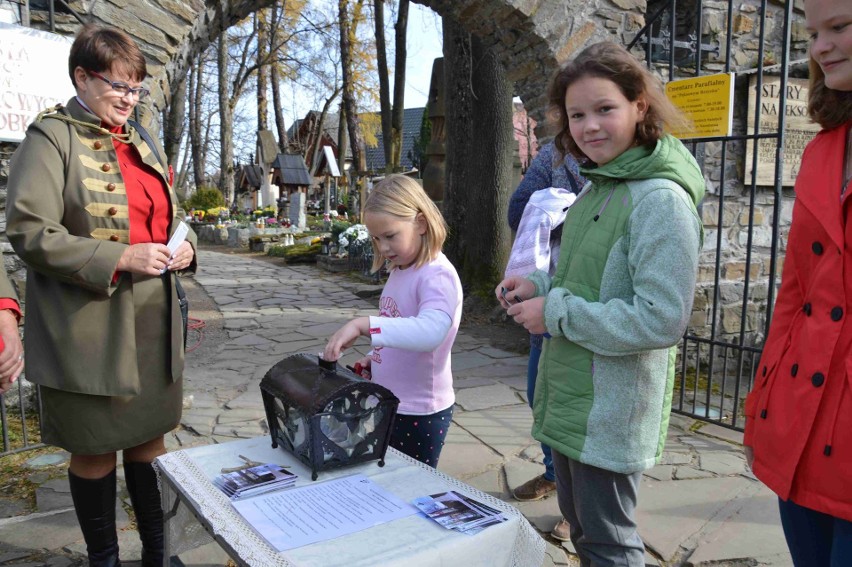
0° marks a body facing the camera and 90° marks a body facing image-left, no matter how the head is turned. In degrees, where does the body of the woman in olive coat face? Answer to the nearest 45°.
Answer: approximately 315°

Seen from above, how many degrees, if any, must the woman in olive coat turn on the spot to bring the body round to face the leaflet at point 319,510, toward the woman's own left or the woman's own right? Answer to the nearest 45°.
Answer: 0° — they already face it

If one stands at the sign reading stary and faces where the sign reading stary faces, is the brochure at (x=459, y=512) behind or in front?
in front

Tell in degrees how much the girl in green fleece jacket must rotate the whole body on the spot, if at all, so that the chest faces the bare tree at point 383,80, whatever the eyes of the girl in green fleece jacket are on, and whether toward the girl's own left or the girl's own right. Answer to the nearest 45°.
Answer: approximately 135° to the girl's own right

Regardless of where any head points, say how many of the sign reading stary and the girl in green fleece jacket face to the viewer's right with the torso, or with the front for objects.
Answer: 0

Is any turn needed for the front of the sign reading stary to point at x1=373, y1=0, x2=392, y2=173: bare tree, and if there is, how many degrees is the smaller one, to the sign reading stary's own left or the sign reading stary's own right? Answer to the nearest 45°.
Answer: approximately 135° to the sign reading stary's own right

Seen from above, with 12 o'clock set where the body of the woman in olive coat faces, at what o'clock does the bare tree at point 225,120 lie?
The bare tree is roughly at 8 o'clock from the woman in olive coat.

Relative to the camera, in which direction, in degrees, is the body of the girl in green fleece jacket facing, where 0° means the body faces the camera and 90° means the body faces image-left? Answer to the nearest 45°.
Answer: approximately 45°

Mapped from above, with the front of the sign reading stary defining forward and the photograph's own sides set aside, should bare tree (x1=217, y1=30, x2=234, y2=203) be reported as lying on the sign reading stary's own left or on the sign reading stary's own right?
on the sign reading stary's own right

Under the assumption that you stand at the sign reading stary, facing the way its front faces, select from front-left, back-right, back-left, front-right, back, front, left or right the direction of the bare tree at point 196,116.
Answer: back-right

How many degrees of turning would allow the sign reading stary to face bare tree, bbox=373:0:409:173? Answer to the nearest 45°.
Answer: approximately 135° to its right

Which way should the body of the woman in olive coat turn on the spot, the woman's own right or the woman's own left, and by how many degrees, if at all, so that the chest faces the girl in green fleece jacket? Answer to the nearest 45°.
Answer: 0° — they already face them
